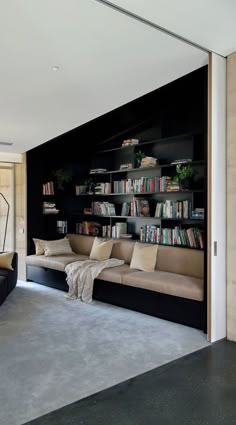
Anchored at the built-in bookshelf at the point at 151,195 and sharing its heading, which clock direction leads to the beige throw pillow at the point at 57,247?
The beige throw pillow is roughly at 2 o'clock from the built-in bookshelf.

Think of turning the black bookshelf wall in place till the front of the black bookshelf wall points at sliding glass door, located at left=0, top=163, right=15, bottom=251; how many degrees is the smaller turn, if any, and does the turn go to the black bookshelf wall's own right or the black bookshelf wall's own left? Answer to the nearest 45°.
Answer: approximately 45° to the black bookshelf wall's own right

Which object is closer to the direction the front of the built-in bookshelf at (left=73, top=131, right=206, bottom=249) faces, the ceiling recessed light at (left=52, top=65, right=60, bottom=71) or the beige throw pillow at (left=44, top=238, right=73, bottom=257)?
the ceiling recessed light

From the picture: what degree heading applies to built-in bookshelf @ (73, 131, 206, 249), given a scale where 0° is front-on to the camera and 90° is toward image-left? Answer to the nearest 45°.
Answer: approximately 45°
